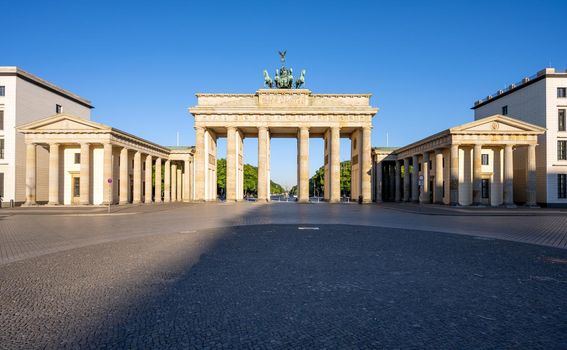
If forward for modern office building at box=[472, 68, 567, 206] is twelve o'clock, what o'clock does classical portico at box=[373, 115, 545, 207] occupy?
The classical portico is roughly at 2 o'clock from the modern office building.

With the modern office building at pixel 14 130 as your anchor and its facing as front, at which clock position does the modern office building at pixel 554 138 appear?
the modern office building at pixel 554 138 is roughly at 10 o'clock from the modern office building at pixel 14 130.

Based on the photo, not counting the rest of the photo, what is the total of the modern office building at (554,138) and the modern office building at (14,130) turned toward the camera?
2

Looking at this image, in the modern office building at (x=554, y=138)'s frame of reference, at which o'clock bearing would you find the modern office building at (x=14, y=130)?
the modern office building at (x=14, y=130) is roughly at 2 o'clock from the modern office building at (x=554, y=138).

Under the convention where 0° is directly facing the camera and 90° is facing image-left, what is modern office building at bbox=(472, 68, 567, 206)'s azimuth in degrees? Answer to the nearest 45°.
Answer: approximately 0°

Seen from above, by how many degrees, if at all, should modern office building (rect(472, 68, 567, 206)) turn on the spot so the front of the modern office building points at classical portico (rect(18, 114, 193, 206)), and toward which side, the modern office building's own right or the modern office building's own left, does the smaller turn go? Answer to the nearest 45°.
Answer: approximately 45° to the modern office building's own right

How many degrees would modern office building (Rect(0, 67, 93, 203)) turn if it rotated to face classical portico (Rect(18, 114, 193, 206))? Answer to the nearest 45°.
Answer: approximately 45° to its left

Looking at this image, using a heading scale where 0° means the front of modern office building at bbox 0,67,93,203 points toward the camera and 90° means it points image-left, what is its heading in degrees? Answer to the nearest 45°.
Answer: approximately 0°
